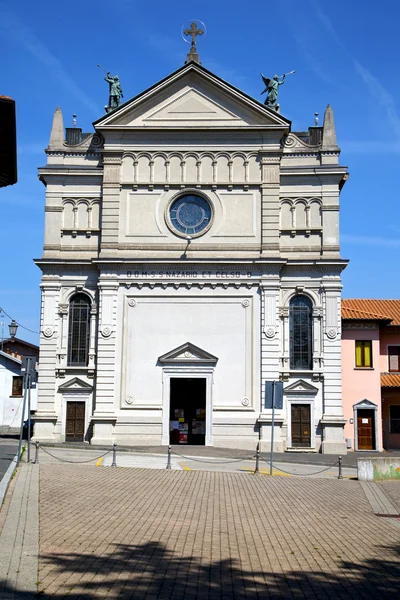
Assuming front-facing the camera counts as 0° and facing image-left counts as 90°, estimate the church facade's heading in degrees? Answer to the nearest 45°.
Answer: approximately 0°

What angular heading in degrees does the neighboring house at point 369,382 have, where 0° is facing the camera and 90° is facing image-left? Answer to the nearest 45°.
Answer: approximately 0°

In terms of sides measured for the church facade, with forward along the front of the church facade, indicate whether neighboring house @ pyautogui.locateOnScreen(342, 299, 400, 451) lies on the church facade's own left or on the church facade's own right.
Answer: on the church facade's own left

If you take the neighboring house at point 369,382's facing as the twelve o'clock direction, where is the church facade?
The church facade is roughly at 2 o'clock from the neighboring house.

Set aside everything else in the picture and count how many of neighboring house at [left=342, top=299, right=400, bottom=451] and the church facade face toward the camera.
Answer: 2
